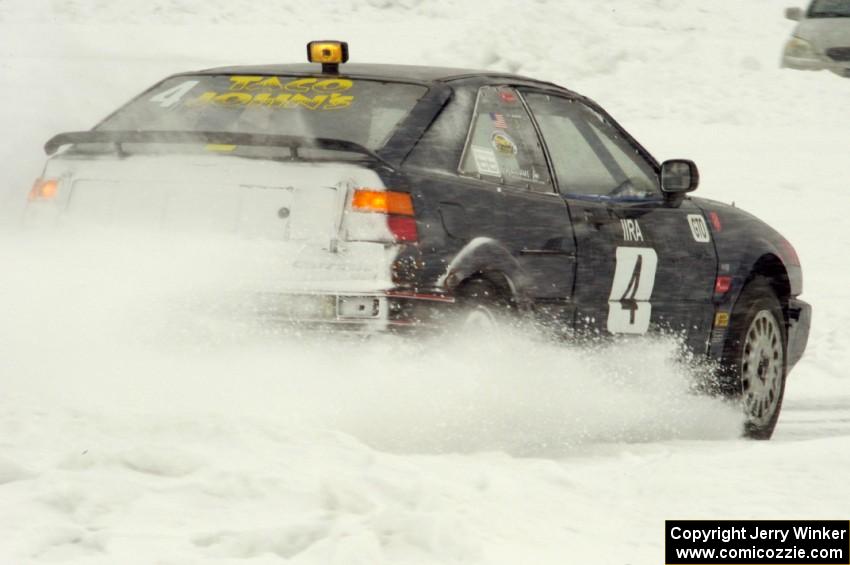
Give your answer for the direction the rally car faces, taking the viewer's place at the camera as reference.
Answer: facing away from the viewer and to the right of the viewer

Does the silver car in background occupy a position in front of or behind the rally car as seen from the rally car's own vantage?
in front
